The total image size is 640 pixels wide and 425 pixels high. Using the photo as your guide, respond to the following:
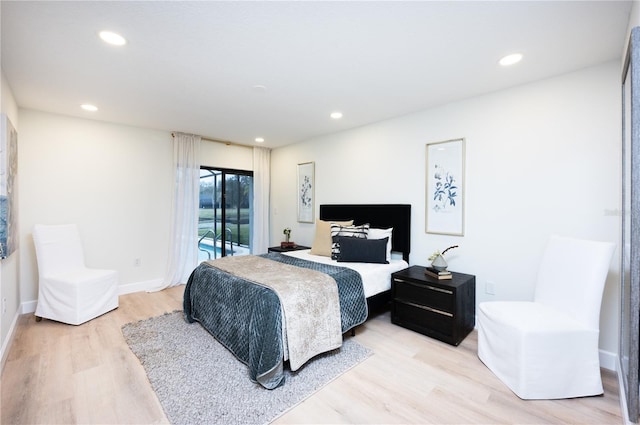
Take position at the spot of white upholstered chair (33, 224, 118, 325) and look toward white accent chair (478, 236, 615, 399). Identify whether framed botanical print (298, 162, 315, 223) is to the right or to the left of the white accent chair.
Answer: left

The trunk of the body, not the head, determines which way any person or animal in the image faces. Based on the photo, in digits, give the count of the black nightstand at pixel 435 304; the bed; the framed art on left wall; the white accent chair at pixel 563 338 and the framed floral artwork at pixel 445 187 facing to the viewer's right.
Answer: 1

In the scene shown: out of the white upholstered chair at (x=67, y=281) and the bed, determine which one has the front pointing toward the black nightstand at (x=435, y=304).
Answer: the white upholstered chair

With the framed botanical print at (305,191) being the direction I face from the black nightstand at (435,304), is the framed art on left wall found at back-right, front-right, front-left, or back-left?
front-left

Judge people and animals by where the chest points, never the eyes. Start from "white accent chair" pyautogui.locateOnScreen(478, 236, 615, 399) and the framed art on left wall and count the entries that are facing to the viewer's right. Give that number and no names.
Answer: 1

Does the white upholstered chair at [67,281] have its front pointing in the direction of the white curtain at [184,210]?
no

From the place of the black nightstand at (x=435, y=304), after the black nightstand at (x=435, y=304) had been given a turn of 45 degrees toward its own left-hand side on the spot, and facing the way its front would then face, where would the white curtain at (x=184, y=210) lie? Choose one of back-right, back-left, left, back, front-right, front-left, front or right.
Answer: right

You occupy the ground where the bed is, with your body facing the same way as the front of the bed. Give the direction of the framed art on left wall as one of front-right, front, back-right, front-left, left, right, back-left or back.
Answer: front-right

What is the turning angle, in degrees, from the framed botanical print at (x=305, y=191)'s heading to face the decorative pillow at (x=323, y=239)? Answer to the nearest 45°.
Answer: approximately 45° to its left

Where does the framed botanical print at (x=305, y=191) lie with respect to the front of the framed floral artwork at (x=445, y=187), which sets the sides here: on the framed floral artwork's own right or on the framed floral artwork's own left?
on the framed floral artwork's own right

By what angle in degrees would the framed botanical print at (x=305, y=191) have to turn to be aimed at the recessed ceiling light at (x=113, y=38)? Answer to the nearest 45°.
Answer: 0° — it already faces it

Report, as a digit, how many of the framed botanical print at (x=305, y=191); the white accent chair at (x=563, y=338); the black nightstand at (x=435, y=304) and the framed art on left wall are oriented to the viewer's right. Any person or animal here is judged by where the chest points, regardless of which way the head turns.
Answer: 1

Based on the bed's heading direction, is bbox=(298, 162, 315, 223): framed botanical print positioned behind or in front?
behind

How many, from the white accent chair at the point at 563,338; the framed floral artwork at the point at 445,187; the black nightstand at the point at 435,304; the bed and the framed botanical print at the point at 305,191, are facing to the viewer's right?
0

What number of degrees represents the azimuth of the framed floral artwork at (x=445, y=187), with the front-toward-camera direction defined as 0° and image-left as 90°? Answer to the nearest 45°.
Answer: approximately 45°

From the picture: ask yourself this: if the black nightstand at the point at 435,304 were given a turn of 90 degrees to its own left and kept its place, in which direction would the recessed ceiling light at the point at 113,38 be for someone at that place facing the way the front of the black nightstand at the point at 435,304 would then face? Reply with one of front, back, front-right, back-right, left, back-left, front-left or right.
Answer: right

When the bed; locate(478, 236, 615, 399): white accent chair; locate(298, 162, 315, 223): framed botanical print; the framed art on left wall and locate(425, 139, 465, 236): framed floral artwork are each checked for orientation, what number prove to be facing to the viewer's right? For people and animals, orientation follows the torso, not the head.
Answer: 1

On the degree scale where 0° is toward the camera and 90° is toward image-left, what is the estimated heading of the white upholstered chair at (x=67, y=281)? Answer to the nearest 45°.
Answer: approximately 315°

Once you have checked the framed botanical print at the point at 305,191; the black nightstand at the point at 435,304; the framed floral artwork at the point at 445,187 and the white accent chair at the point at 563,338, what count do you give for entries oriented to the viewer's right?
0
